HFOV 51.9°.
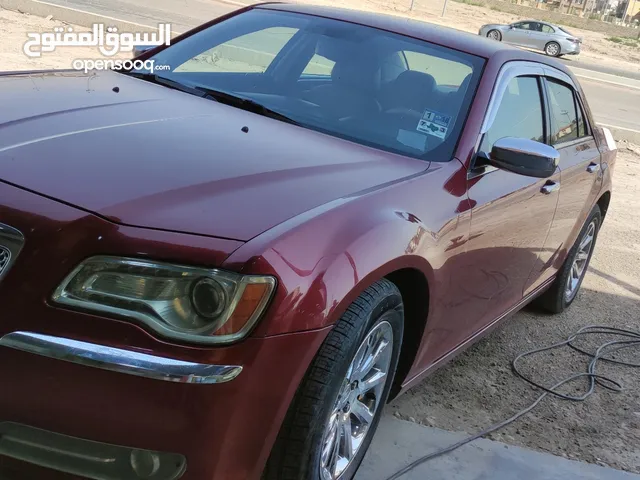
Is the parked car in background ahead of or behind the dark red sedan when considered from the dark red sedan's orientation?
behind

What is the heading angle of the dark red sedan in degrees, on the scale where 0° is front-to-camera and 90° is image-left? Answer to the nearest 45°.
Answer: approximately 45°
